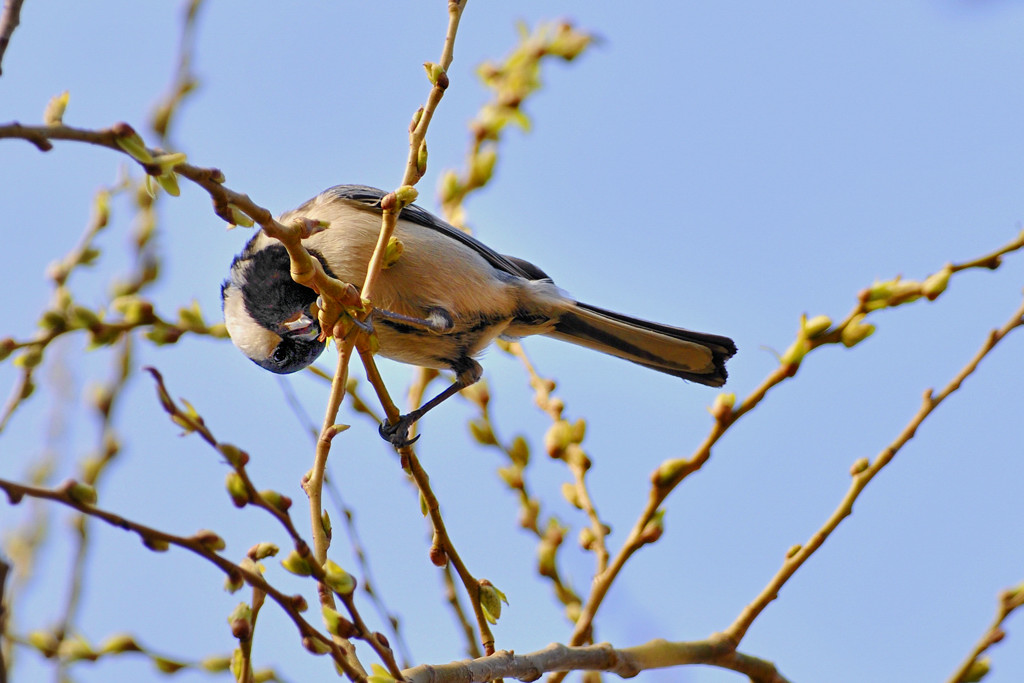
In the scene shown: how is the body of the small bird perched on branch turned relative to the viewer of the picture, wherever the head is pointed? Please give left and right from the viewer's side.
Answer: facing to the left of the viewer
